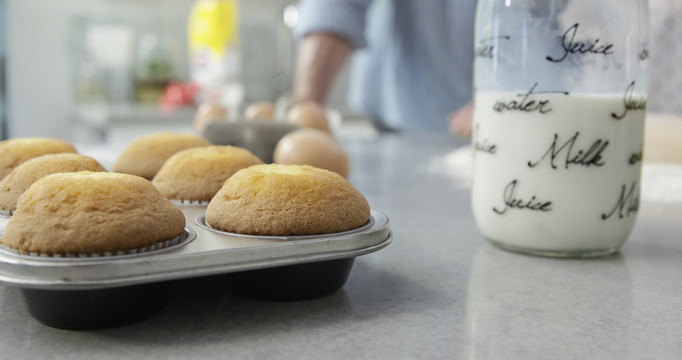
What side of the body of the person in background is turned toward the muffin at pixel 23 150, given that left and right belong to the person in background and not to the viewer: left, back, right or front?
front

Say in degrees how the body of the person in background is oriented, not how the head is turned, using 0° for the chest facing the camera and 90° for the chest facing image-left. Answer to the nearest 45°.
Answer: approximately 0°

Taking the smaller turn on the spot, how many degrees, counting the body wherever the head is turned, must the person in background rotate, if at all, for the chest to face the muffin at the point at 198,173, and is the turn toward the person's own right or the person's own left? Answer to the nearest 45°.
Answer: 0° — they already face it

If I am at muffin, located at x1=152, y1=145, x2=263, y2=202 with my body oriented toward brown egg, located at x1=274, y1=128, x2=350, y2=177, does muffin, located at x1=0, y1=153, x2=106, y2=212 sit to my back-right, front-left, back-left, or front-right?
back-left

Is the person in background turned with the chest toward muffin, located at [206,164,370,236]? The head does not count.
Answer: yes

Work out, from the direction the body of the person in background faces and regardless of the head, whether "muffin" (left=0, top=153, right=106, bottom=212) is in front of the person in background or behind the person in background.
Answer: in front

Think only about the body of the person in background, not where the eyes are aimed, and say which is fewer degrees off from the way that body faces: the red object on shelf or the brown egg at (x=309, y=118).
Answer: the brown egg

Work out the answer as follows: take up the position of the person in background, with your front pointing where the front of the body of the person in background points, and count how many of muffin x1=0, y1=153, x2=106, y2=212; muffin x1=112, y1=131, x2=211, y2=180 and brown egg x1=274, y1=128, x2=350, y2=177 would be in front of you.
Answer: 3

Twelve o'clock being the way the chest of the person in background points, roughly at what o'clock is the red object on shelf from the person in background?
The red object on shelf is roughly at 4 o'clock from the person in background.

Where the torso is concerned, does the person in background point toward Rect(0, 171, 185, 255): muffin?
yes

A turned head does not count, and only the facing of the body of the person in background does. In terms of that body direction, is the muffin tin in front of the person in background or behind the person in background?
in front

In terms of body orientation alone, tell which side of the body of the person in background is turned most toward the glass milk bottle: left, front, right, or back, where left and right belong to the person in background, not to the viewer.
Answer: front

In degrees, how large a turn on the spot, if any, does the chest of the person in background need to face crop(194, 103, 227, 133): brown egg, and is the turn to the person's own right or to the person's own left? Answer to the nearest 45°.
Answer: approximately 45° to the person's own right
